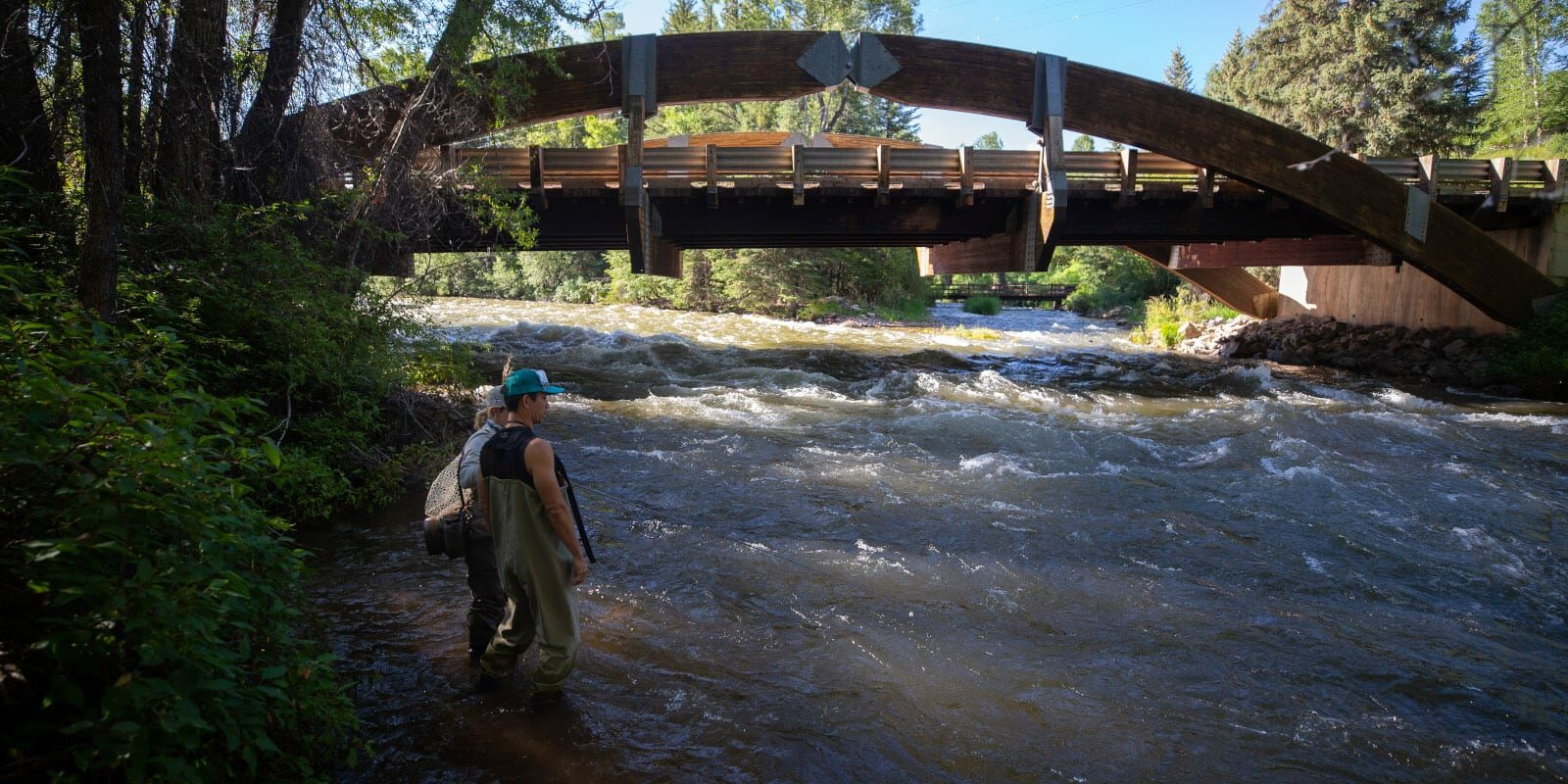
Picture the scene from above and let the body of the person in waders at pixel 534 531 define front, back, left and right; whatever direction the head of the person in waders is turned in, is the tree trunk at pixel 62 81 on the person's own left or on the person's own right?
on the person's own left

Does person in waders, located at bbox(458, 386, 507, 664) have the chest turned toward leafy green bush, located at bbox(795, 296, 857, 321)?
no

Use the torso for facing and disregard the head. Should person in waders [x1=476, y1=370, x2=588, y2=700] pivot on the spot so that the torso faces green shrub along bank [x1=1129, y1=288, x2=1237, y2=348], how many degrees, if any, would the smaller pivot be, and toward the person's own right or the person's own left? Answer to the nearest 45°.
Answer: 0° — they already face it

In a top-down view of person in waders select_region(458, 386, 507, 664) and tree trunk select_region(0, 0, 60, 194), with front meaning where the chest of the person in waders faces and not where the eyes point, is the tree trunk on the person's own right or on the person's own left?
on the person's own left

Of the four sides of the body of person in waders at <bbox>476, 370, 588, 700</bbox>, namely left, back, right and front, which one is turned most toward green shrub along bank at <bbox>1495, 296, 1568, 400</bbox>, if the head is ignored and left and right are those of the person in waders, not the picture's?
front

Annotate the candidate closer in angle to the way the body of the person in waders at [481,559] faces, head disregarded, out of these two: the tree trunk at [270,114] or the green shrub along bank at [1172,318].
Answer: the green shrub along bank

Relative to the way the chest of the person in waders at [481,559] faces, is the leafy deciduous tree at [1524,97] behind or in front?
in front

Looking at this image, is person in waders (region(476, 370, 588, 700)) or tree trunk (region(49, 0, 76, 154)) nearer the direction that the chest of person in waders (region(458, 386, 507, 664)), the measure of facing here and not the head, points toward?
the person in waders

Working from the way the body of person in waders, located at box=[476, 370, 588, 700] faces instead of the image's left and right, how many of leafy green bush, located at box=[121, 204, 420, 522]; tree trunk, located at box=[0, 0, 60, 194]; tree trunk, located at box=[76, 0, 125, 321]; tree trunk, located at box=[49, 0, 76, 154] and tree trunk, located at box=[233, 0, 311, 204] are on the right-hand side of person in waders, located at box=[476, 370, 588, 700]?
0

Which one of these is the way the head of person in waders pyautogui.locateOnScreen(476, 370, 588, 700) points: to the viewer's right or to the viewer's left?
to the viewer's right

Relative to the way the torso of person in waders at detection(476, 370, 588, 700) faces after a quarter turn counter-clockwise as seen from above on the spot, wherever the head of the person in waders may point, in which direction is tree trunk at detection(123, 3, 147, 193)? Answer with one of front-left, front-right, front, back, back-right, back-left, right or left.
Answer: front

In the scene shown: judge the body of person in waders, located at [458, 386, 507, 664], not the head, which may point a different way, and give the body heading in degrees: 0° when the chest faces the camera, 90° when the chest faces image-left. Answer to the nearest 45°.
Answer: approximately 270°

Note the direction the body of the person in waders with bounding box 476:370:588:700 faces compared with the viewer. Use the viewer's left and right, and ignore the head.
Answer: facing away from the viewer and to the right of the viewer

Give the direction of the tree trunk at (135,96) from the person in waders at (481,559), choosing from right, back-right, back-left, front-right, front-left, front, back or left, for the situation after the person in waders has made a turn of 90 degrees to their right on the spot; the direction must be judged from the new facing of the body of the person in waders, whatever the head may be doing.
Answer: back-right

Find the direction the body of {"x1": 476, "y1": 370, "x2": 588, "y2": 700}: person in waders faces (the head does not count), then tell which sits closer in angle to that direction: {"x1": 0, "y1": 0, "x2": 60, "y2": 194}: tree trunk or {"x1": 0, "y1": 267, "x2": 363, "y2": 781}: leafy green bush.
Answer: the tree trunk
